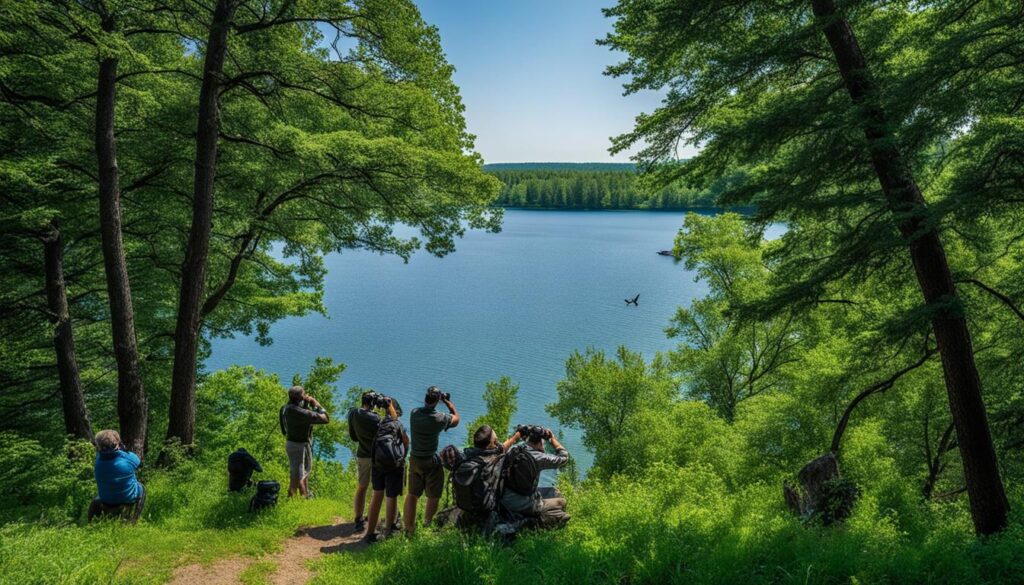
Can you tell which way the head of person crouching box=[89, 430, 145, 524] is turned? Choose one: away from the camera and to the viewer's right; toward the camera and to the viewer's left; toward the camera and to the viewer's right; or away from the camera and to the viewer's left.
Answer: away from the camera and to the viewer's right

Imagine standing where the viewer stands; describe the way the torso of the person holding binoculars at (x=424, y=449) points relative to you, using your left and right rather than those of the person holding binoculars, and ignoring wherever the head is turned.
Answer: facing away from the viewer and to the right of the viewer

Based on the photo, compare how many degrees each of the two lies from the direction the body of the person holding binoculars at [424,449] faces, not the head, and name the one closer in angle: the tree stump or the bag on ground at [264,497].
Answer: the tree stump

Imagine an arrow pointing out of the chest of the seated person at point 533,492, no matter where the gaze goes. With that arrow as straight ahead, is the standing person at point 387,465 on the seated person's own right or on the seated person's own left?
on the seated person's own left

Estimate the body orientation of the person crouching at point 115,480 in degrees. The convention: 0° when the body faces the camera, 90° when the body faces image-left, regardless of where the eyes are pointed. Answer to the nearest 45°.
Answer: approximately 225°

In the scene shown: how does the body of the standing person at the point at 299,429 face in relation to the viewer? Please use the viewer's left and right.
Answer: facing away from the viewer and to the right of the viewer

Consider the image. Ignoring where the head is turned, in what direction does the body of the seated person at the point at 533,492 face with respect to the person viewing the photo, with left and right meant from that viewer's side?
facing away from the viewer and to the right of the viewer

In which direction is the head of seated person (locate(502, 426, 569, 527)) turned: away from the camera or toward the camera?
away from the camera
